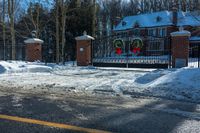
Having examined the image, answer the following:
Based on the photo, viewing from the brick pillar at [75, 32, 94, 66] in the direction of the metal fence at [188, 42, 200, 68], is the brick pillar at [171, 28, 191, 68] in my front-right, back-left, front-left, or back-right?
front-right

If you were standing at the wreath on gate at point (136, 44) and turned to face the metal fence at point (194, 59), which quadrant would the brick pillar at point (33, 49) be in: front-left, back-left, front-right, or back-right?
back-left

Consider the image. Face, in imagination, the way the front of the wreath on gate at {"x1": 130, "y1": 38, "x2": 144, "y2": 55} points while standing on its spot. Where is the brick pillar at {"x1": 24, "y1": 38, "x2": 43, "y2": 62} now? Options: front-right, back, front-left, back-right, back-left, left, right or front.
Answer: right

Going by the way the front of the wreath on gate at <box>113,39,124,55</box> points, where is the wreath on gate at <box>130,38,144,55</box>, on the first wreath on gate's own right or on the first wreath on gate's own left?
on the first wreath on gate's own left

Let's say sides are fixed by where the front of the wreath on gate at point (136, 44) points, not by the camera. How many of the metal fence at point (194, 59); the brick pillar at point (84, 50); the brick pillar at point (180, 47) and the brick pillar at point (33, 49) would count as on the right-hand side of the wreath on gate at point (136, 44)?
2

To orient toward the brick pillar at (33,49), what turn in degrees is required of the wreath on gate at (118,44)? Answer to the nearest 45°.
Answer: approximately 90° to its right

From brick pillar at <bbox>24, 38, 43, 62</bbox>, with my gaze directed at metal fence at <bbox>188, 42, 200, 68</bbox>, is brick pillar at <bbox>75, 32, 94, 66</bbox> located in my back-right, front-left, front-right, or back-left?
front-right

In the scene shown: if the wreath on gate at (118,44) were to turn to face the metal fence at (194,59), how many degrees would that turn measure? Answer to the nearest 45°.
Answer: approximately 135° to its left

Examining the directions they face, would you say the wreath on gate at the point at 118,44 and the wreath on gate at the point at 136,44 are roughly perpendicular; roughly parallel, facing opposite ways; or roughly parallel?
roughly parallel

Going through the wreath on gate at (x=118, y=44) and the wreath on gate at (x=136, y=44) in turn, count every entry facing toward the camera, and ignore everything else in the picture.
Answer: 2

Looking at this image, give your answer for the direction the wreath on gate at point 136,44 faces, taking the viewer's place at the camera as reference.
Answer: facing the viewer

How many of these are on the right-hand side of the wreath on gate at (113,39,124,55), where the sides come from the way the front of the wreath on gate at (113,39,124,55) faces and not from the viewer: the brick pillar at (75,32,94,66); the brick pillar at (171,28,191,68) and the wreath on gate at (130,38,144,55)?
1

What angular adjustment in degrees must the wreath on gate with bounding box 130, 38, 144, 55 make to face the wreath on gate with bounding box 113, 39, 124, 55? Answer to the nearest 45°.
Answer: approximately 90° to its right
